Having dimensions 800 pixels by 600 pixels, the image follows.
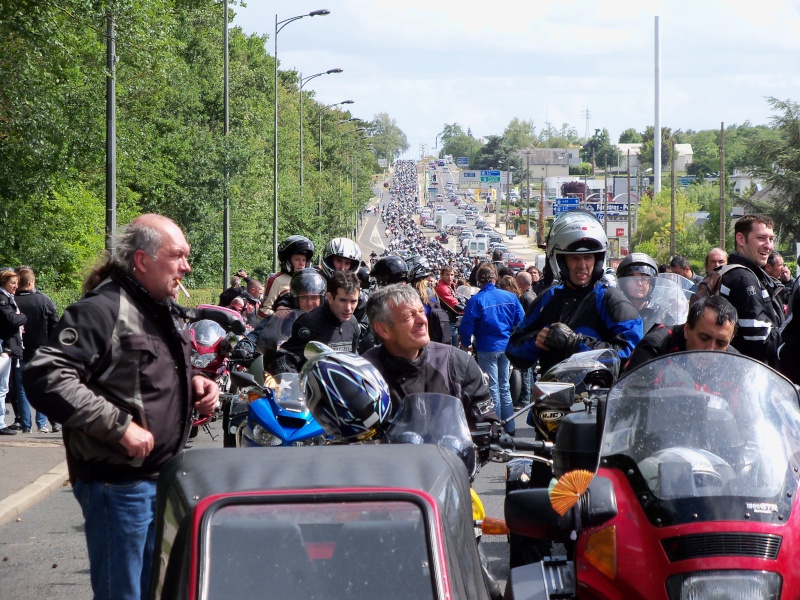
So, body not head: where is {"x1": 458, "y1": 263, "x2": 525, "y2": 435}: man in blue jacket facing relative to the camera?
away from the camera

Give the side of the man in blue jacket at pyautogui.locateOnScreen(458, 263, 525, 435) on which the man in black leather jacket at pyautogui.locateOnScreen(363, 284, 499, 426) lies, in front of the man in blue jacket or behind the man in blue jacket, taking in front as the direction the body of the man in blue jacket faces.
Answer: behind

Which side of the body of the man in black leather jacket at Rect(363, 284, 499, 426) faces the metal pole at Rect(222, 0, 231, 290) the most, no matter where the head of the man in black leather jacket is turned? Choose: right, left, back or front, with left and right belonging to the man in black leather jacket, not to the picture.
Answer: back

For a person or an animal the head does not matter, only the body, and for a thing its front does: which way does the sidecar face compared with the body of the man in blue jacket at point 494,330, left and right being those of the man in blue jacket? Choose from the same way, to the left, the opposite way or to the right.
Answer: the opposite way

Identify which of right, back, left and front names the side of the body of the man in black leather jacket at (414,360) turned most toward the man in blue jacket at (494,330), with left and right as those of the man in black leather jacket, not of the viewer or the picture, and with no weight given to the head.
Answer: back

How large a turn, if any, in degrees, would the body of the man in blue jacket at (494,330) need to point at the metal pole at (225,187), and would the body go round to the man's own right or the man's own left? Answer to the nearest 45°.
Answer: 0° — they already face it

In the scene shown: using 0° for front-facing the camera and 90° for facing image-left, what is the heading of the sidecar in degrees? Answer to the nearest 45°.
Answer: approximately 0°

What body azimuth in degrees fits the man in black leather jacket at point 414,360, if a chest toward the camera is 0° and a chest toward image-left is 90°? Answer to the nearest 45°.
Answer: approximately 0°

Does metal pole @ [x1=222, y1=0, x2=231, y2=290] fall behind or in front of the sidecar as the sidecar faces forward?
behind
